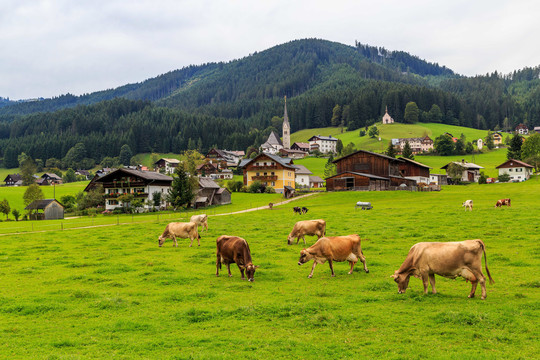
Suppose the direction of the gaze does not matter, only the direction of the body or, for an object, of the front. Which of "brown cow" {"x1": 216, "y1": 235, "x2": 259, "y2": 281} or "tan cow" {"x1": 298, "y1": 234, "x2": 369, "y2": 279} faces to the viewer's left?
the tan cow

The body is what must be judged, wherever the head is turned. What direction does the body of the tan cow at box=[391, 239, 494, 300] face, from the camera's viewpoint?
to the viewer's left

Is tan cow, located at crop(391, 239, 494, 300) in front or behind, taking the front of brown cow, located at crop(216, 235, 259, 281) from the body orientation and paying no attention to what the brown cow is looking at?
in front

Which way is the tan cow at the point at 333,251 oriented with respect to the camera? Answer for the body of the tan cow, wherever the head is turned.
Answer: to the viewer's left

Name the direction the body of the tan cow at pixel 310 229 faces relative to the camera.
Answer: to the viewer's left

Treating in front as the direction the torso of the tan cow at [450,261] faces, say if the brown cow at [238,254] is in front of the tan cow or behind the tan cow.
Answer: in front

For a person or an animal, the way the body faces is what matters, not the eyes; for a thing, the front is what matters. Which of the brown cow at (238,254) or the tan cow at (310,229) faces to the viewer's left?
the tan cow

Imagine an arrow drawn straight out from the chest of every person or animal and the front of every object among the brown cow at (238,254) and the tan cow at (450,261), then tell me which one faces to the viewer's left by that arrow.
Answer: the tan cow

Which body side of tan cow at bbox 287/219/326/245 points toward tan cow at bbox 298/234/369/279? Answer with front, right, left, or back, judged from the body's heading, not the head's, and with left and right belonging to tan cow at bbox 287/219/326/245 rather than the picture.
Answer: left

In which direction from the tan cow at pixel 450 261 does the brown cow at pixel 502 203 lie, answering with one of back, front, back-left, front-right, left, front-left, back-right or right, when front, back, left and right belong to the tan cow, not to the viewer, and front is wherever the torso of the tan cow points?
right

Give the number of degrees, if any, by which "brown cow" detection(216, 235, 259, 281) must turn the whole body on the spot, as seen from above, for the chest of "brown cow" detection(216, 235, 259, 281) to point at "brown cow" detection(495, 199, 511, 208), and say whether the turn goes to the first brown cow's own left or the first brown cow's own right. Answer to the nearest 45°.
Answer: approximately 90° to the first brown cow's own left
